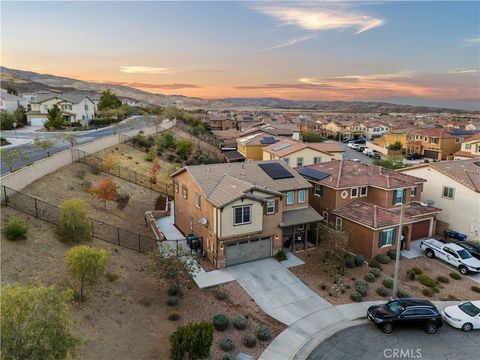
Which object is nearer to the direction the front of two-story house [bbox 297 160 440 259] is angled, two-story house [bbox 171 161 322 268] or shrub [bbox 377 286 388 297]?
the shrub

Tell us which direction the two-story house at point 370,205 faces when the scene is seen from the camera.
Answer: facing the viewer and to the right of the viewer

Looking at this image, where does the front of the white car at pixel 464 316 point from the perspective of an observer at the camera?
facing the viewer and to the left of the viewer

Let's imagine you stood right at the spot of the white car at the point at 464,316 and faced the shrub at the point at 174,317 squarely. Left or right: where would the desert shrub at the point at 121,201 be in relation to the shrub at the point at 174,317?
right

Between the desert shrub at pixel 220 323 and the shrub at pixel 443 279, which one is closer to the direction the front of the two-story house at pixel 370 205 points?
the shrub

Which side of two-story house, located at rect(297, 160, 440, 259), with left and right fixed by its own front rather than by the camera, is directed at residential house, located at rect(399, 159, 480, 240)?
left

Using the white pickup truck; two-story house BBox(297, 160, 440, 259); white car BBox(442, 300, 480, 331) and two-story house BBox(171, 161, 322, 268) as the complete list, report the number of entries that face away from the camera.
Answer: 0

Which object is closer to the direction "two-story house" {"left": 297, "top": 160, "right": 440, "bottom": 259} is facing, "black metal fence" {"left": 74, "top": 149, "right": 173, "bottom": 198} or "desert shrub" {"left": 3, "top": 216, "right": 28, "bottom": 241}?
the desert shrub

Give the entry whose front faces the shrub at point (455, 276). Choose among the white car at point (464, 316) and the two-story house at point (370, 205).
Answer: the two-story house

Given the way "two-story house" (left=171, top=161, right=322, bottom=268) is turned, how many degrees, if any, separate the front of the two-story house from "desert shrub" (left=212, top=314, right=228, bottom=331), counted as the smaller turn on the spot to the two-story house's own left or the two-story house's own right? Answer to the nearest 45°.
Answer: approximately 45° to the two-story house's own right

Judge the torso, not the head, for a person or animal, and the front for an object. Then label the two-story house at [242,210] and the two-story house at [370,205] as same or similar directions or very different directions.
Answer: same or similar directions

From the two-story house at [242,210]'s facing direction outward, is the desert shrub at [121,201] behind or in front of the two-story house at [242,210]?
behind

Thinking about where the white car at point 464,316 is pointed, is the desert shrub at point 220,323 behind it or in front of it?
in front

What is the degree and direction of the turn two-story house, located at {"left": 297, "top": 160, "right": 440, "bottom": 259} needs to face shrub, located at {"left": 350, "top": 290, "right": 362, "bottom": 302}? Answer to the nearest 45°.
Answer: approximately 45° to its right

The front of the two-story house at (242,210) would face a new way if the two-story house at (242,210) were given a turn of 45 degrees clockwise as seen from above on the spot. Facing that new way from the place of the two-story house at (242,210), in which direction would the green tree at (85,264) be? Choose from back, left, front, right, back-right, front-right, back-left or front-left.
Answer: front-right
